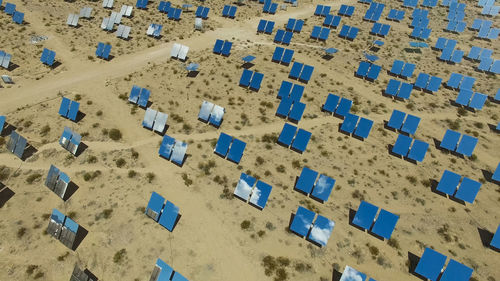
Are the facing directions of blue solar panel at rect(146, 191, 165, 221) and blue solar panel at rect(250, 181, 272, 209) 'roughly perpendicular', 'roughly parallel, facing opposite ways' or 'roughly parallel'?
roughly parallel

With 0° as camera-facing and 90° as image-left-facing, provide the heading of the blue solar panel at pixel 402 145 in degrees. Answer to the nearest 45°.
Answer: approximately 45°

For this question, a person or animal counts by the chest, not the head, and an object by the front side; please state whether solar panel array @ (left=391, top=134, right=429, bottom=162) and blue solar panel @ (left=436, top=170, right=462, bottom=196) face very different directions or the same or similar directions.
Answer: same or similar directions

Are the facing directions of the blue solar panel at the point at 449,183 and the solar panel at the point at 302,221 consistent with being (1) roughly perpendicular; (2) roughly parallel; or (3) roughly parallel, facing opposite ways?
roughly parallel

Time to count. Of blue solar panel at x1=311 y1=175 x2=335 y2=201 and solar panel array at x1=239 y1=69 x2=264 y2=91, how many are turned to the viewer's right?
0

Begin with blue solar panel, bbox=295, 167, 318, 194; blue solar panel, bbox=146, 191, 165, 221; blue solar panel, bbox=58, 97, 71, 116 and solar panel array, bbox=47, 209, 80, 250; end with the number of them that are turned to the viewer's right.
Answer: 0

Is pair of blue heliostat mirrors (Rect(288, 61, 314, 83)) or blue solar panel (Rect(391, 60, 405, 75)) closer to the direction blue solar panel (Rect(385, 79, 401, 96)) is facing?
the pair of blue heliostat mirrors

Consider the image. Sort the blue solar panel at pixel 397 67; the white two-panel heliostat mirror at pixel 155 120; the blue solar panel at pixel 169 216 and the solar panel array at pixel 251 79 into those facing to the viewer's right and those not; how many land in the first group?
0

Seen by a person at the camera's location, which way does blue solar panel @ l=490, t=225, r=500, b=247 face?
facing the viewer and to the left of the viewer

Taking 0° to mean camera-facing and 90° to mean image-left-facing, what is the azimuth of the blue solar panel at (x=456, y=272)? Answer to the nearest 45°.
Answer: approximately 45°

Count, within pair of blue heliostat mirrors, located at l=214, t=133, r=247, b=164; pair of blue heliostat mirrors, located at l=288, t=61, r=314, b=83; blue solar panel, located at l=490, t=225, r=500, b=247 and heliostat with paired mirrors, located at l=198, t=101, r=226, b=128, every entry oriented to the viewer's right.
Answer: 0

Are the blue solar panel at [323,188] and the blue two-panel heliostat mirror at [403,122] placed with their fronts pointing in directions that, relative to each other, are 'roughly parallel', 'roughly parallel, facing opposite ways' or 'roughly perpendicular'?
roughly parallel

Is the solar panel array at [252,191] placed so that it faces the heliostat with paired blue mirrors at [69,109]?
no

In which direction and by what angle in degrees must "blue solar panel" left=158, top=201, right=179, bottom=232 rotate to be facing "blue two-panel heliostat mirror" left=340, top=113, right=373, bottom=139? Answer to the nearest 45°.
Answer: approximately 180°

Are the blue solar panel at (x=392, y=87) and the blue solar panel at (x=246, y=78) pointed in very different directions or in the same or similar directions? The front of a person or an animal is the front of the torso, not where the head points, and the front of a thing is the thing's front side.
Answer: same or similar directions
